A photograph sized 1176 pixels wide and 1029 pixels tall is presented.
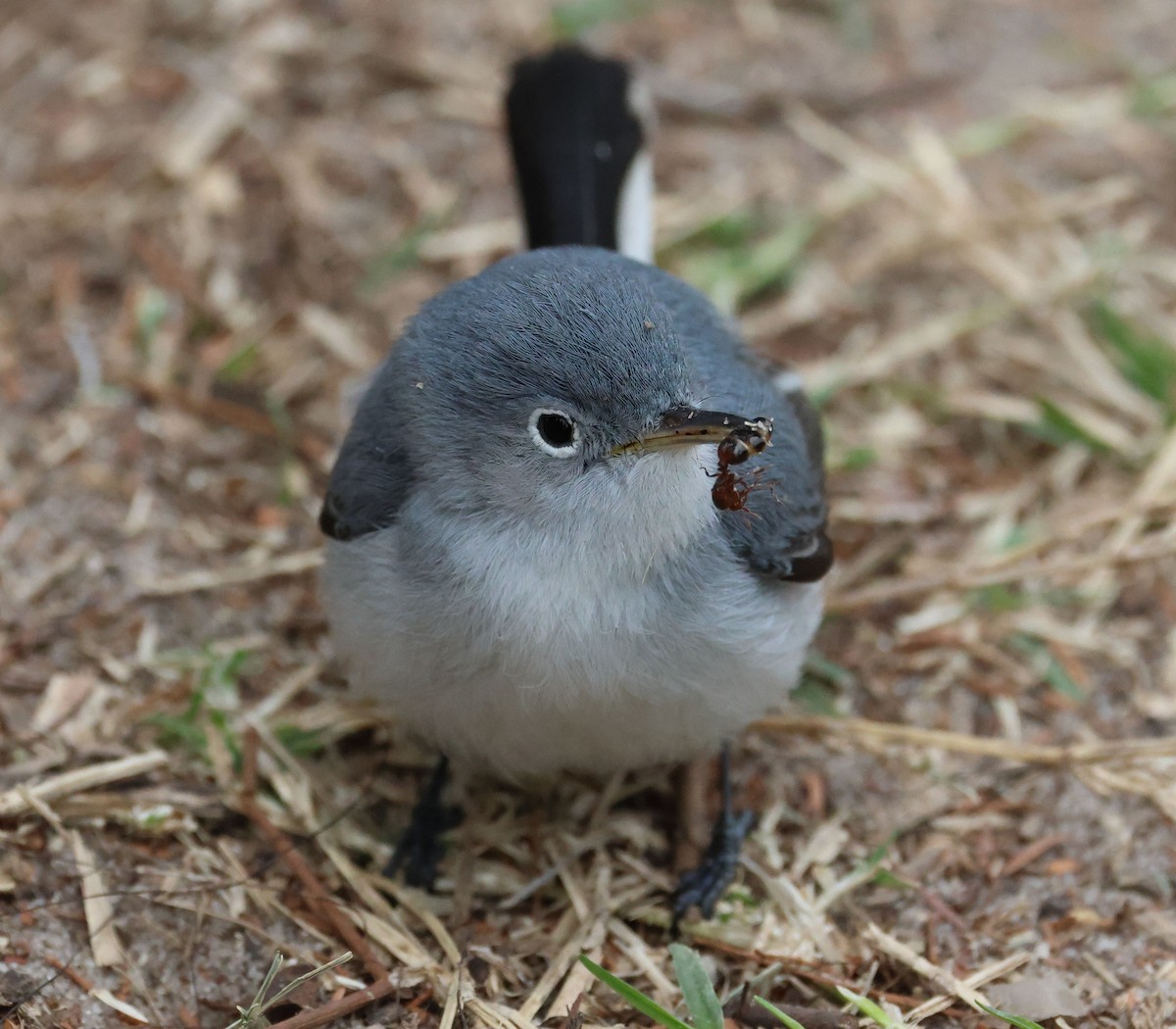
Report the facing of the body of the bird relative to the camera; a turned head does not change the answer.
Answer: toward the camera
